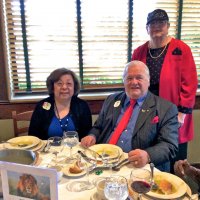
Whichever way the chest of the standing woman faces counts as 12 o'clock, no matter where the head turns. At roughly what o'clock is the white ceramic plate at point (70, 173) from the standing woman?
The white ceramic plate is roughly at 1 o'clock from the standing woman.

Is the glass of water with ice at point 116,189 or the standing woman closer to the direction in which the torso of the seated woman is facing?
the glass of water with ice

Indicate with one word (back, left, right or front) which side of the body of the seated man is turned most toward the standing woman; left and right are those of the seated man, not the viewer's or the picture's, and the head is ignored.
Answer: back

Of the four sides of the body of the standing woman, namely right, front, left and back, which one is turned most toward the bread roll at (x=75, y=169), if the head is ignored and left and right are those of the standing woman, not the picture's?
front

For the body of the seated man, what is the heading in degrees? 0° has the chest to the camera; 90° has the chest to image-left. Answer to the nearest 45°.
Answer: approximately 45°

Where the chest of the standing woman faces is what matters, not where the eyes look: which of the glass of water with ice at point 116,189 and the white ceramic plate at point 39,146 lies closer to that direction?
the glass of water with ice

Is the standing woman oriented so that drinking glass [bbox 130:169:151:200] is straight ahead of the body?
yes

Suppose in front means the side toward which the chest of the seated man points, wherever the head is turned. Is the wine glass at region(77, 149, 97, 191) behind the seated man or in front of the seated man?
in front

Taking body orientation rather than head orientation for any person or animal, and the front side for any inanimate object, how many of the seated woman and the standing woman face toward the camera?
2

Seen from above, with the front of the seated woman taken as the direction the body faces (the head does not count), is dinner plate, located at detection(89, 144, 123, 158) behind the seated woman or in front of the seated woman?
in front
